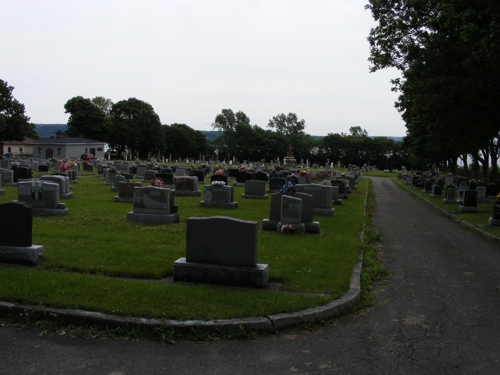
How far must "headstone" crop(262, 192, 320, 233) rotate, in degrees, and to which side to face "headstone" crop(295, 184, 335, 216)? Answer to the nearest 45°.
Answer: approximately 180°

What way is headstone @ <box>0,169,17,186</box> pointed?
toward the camera

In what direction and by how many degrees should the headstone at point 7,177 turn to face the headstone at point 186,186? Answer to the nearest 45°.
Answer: approximately 45° to its left

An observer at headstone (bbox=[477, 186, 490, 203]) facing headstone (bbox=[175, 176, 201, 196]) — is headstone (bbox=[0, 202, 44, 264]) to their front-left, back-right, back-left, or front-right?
front-left

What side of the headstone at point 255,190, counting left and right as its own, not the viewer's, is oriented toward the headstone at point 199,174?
back

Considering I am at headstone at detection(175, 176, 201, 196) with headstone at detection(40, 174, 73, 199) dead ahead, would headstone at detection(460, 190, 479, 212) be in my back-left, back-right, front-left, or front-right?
back-left

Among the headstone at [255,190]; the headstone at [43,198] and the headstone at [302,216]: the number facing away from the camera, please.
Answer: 0

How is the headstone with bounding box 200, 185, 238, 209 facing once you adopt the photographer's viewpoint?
facing the viewer

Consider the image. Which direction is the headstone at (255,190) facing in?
toward the camera
